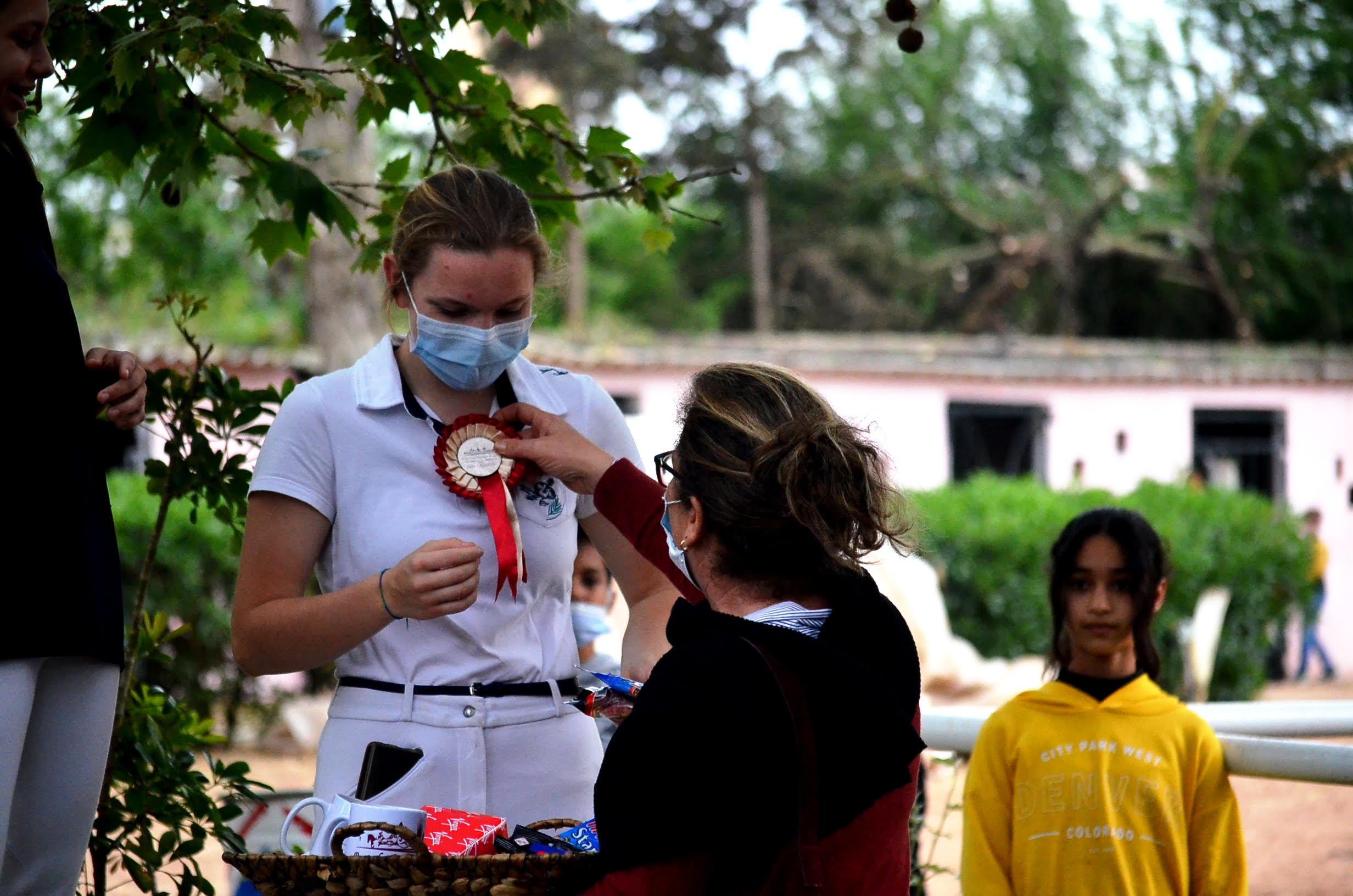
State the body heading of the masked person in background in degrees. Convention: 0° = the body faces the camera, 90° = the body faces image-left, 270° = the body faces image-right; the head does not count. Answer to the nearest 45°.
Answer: approximately 0°

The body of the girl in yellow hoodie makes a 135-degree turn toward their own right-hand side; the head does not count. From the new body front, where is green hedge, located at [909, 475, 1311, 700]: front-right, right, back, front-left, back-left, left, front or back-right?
front-right

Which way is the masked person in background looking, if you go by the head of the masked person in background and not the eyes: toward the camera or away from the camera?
toward the camera

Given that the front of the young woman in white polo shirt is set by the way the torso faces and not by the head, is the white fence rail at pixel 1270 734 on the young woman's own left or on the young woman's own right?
on the young woman's own left

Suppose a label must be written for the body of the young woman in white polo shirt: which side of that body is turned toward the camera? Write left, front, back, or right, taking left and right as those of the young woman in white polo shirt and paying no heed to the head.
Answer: front

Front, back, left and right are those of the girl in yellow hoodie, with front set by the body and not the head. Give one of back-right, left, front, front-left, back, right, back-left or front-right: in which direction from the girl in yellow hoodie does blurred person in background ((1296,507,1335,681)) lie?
back

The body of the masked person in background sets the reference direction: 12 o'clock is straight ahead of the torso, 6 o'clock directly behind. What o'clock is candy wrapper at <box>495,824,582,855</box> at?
The candy wrapper is roughly at 12 o'clock from the masked person in background.

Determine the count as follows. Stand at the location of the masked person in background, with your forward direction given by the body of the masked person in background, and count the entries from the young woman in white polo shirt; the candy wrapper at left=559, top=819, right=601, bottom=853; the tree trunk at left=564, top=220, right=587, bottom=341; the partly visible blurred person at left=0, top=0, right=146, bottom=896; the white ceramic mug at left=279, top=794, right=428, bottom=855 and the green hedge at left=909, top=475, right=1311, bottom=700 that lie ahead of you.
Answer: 4

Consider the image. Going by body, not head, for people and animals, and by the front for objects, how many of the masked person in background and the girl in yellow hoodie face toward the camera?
2

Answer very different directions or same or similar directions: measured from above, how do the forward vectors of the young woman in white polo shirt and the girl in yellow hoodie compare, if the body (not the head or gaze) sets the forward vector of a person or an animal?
same or similar directions

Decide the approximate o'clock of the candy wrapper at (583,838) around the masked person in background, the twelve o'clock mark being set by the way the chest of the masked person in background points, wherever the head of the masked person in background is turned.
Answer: The candy wrapper is roughly at 12 o'clock from the masked person in background.

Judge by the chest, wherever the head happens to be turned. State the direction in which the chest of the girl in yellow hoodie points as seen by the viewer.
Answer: toward the camera
